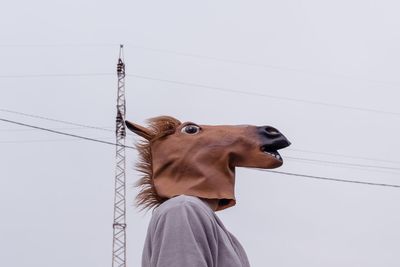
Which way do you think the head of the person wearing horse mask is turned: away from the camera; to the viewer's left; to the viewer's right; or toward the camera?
to the viewer's right

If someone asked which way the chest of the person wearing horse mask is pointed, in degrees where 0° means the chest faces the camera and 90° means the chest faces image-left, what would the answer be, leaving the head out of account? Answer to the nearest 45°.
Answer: approximately 270°
